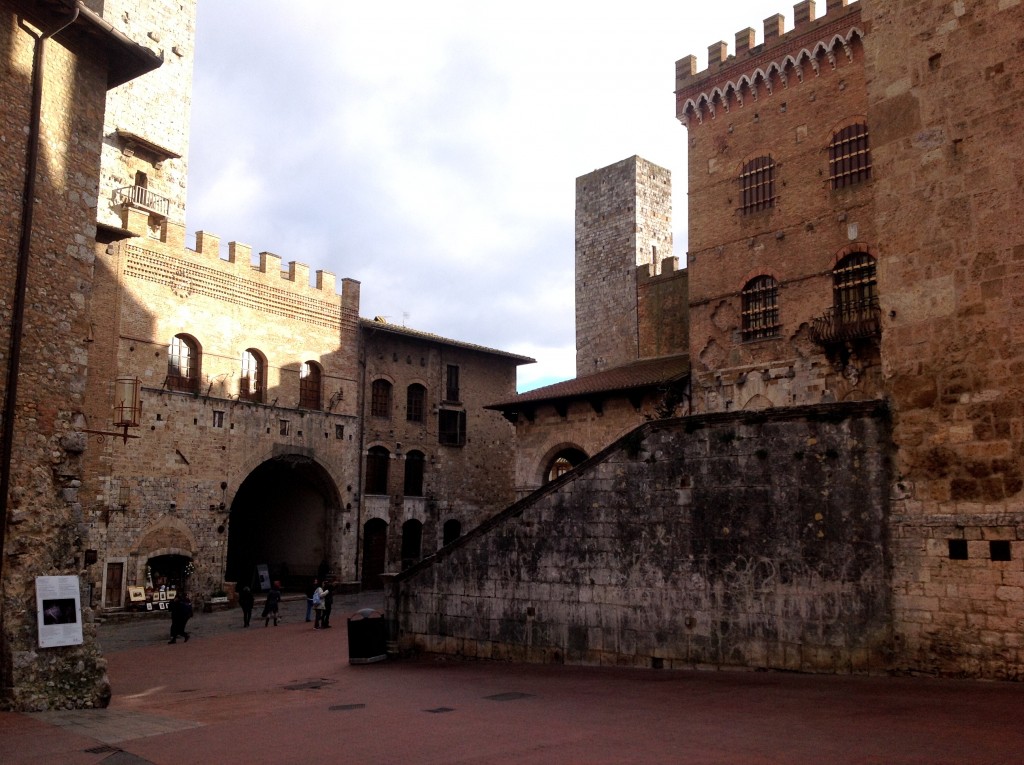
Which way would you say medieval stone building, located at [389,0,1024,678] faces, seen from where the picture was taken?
facing the viewer and to the left of the viewer

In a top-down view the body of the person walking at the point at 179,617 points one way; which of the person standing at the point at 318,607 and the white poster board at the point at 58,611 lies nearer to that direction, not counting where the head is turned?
the white poster board

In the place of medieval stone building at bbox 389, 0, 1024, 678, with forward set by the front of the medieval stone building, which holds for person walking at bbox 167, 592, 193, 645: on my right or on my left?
on my right

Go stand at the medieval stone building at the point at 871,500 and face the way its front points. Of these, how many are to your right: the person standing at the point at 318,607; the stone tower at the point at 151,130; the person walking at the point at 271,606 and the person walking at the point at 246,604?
4

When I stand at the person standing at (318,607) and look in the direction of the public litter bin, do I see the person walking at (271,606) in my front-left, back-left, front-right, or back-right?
back-right

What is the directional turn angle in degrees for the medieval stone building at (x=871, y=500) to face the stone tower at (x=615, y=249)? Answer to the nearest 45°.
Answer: approximately 135° to its right

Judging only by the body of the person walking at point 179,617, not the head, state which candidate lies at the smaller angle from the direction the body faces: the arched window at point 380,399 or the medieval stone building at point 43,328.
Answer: the medieval stone building

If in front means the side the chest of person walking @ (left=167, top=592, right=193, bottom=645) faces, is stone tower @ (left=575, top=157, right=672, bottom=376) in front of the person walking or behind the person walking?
behind

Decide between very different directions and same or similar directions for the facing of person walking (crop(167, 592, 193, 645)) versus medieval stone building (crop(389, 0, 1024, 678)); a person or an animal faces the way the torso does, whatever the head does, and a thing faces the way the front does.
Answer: same or similar directions
